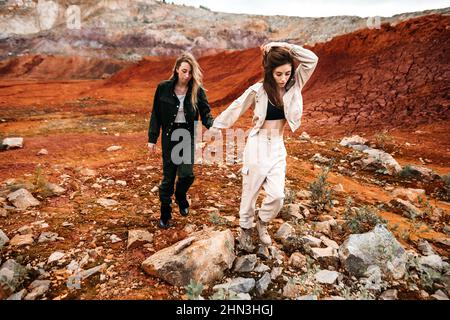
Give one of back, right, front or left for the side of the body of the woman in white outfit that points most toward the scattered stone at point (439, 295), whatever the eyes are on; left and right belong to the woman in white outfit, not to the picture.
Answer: front

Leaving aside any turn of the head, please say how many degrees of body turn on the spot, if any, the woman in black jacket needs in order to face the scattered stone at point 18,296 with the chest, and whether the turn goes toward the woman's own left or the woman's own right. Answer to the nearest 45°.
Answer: approximately 45° to the woman's own right

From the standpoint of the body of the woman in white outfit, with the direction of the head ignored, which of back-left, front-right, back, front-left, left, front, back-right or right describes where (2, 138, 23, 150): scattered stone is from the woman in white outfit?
back-right

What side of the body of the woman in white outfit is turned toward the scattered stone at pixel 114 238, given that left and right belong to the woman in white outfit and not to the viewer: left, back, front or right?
right

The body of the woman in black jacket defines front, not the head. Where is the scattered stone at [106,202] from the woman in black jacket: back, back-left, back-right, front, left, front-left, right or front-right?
back-right

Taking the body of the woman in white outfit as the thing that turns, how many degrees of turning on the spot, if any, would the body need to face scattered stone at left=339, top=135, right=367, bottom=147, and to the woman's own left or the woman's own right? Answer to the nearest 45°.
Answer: approximately 180°

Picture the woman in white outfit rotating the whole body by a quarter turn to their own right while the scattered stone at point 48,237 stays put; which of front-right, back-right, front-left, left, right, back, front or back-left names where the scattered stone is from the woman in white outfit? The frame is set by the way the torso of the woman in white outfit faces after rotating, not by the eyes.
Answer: front

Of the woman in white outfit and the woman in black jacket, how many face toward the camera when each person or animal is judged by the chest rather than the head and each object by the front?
2

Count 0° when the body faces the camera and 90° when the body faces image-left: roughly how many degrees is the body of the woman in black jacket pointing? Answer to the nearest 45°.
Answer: approximately 0°

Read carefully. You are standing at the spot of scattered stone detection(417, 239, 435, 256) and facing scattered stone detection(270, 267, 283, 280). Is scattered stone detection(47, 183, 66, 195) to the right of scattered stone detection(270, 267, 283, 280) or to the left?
right

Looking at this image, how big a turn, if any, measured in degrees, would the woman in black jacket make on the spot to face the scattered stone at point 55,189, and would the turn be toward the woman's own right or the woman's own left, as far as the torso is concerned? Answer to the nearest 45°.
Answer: approximately 135° to the woman's own right

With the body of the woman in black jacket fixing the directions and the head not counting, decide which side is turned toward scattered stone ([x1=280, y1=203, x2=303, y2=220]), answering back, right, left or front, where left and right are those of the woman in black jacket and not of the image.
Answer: left

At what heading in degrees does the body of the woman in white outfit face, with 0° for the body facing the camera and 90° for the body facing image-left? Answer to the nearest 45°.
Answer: approximately 0°
